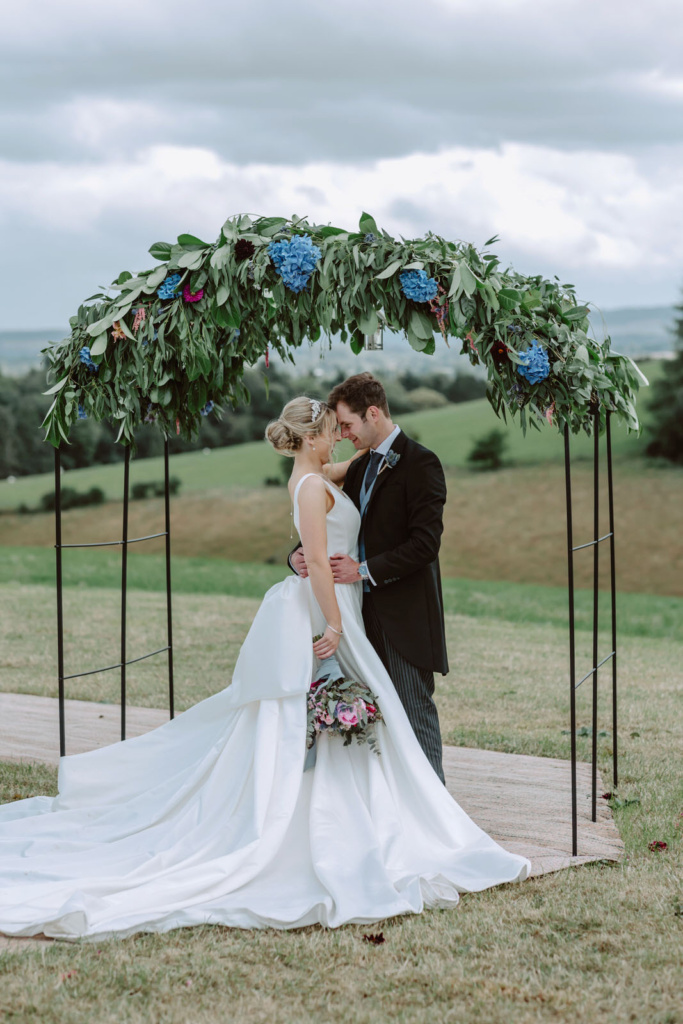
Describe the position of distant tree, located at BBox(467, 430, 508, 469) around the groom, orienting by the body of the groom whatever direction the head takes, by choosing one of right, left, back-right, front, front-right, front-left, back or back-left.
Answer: back-right

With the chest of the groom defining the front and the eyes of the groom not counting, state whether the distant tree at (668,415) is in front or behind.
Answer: behind

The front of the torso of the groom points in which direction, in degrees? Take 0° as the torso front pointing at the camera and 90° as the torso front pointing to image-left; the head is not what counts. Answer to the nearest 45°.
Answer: approximately 45°
